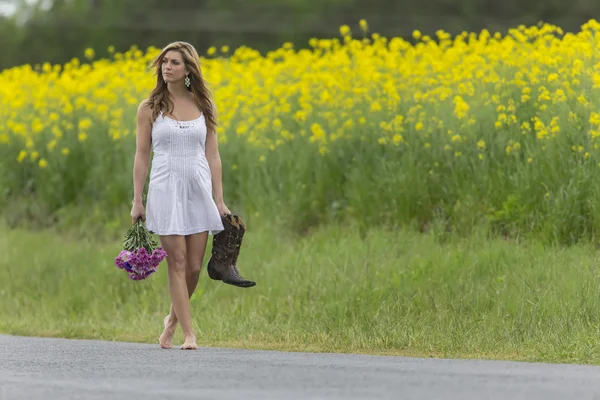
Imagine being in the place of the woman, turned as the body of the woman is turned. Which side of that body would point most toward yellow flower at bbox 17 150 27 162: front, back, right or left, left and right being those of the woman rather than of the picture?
back

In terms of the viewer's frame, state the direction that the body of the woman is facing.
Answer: toward the camera
